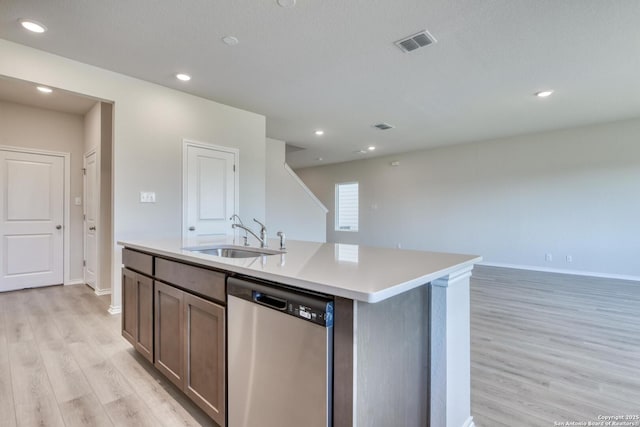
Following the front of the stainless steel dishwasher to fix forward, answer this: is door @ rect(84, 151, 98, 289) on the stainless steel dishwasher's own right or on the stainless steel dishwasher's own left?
on the stainless steel dishwasher's own right

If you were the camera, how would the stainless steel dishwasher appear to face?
facing the viewer and to the left of the viewer

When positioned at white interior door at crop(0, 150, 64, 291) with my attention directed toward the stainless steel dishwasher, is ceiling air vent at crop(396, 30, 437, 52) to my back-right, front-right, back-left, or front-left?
front-left

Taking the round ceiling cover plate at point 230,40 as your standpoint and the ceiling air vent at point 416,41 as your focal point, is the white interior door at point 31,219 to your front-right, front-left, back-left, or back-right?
back-left

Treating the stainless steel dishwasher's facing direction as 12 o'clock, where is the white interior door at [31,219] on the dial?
The white interior door is roughly at 3 o'clock from the stainless steel dishwasher.

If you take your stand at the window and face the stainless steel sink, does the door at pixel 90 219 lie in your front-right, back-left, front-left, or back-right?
front-right

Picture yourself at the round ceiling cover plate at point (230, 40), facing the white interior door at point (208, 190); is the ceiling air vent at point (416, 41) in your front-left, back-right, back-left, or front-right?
back-right

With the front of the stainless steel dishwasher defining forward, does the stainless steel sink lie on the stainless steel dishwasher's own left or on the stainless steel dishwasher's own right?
on the stainless steel dishwasher's own right

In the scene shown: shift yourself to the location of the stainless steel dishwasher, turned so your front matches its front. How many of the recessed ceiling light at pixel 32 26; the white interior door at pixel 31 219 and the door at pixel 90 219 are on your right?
3

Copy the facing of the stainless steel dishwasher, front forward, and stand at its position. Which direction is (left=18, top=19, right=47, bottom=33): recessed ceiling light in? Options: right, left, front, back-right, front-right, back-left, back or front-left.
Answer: right

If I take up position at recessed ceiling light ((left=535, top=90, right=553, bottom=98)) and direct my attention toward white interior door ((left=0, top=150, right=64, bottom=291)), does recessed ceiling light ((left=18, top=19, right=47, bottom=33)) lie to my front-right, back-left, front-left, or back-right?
front-left
